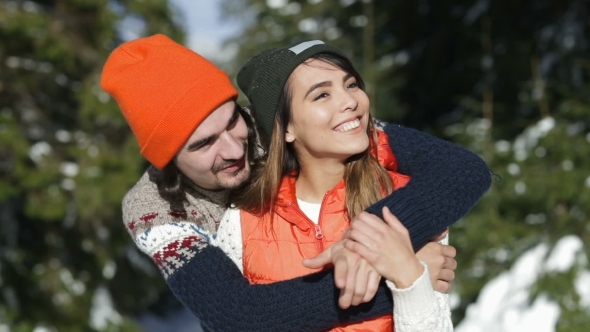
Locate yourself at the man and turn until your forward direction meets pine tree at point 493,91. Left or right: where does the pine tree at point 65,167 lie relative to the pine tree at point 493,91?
left

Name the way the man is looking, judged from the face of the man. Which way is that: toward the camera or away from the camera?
toward the camera

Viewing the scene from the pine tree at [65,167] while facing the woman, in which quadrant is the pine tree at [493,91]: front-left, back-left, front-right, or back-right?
front-left

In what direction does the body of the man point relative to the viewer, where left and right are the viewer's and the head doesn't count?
facing the viewer and to the right of the viewer

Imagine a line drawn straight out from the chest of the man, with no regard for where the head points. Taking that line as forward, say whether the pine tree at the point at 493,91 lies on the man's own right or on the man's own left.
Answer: on the man's own left

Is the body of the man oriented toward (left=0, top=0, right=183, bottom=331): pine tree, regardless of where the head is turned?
no
